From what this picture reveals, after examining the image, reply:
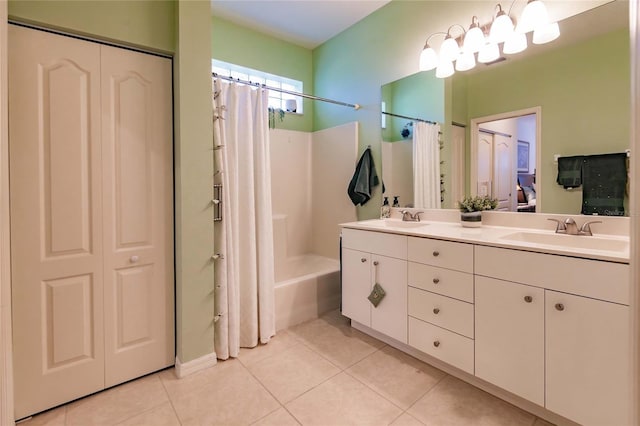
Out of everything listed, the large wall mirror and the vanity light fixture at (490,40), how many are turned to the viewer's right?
0

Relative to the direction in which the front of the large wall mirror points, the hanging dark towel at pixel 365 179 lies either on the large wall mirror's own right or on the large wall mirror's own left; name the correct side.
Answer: on the large wall mirror's own right

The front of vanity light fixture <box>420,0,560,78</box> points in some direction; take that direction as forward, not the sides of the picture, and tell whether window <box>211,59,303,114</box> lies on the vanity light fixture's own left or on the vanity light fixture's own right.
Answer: on the vanity light fixture's own right

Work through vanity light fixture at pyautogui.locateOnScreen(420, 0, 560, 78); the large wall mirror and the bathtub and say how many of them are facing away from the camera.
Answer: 0

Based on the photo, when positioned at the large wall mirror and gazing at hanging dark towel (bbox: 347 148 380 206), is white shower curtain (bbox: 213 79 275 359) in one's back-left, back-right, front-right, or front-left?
front-left

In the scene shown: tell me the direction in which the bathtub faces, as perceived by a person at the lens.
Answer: facing the viewer and to the right of the viewer

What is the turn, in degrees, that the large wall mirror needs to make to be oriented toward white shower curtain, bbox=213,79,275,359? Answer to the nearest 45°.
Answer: approximately 45° to its right

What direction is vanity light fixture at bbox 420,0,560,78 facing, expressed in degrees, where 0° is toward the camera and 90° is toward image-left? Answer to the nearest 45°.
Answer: approximately 45°

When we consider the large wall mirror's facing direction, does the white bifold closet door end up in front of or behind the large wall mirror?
in front

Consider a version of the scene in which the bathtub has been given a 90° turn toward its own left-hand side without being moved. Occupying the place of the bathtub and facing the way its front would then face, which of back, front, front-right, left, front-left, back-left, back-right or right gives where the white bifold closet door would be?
back

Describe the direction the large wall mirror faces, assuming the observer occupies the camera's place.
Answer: facing the viewer and to the left of the viewer

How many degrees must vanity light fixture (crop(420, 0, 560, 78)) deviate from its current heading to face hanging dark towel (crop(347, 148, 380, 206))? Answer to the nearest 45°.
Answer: approximately 90° to its right

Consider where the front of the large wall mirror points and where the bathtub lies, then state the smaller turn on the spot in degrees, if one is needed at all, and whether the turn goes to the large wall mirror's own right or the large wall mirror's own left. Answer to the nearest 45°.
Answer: approximately 45° to the large wall mirror's own right
